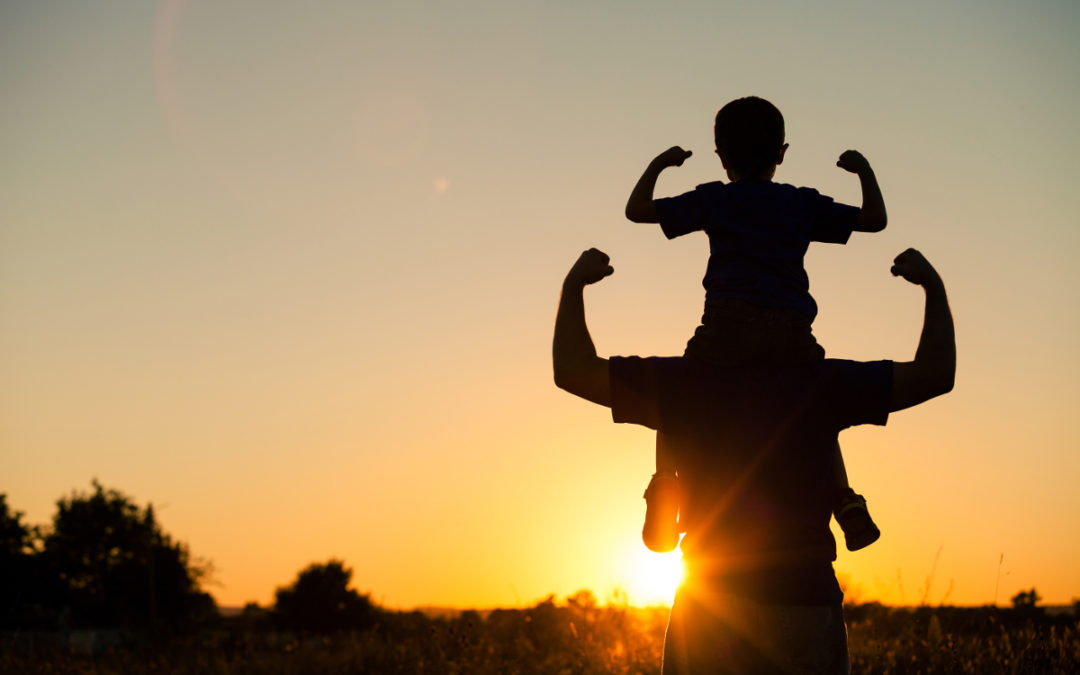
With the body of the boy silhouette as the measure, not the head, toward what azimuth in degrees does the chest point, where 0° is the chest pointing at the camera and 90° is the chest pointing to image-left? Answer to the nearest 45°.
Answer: approximately 180°

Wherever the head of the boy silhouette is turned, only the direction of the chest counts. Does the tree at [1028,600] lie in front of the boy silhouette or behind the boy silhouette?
in front

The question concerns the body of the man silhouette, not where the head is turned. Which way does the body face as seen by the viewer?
away from the camera
